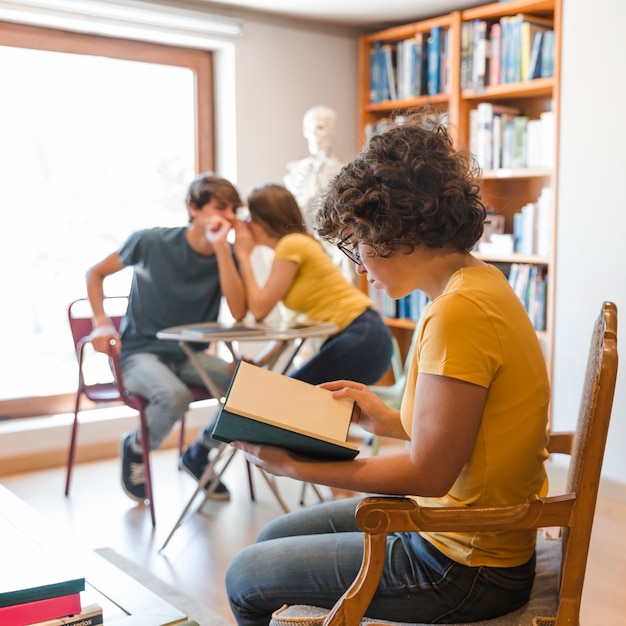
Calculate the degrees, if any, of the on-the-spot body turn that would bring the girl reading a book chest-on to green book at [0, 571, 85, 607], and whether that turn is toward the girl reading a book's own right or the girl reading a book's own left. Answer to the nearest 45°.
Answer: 0° — they already face it

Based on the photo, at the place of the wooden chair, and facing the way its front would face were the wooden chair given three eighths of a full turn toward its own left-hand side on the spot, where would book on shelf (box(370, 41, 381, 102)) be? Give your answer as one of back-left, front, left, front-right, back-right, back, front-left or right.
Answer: back-left

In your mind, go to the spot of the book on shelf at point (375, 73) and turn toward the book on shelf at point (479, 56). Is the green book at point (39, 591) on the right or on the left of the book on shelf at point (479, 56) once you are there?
right

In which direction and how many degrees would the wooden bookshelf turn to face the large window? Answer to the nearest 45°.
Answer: approximately 45° to its right

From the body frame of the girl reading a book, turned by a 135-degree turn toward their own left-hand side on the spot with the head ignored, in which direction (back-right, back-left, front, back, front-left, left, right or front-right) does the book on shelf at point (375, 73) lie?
back-left

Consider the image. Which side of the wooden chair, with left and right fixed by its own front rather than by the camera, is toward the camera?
left

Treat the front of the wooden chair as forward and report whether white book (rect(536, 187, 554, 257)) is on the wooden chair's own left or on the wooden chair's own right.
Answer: on the wooden chair's own right

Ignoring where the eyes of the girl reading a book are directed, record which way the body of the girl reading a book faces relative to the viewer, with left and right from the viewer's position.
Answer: facing to the left of the viewer

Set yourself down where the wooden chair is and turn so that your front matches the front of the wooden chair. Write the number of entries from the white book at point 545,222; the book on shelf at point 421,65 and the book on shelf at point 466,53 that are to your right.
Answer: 3

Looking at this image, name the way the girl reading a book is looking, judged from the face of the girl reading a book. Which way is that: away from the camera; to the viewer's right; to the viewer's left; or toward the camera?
to the viewer's left

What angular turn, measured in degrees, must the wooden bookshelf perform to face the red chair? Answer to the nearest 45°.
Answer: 0° — it already faces it

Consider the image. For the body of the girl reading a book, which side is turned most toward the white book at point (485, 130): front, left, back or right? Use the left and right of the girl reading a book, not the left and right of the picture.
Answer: right
